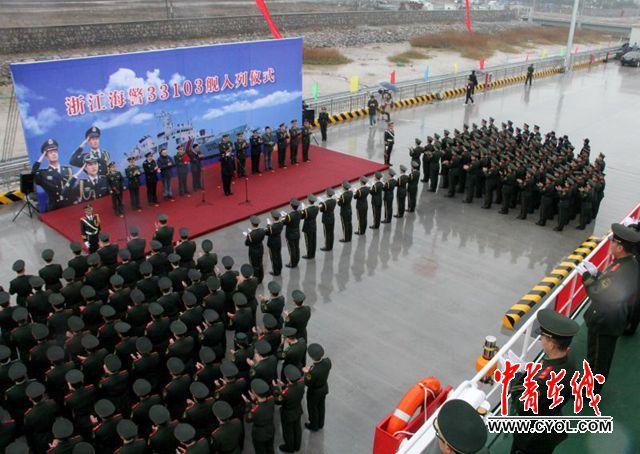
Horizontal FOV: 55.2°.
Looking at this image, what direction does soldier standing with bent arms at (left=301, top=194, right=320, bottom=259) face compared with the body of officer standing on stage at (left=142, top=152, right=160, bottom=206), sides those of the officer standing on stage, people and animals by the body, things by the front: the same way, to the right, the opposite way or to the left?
the opposite way

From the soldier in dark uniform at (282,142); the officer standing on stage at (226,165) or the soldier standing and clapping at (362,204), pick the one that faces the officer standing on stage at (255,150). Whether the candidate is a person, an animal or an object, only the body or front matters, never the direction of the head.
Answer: the soldier standing and clapping

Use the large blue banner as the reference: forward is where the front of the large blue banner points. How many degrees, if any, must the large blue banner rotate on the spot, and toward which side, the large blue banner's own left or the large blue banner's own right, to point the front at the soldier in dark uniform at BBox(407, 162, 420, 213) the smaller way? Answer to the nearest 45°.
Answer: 0° — it already faces them

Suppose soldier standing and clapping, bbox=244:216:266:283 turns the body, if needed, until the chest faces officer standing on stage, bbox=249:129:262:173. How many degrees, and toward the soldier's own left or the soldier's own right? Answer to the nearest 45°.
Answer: approximately 45° to the soldier's own right

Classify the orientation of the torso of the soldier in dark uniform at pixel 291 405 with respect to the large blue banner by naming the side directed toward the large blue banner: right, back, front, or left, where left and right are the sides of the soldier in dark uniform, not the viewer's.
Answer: front

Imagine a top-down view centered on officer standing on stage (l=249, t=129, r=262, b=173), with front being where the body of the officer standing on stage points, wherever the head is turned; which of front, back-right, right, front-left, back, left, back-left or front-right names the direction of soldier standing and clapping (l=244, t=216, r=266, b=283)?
front-right

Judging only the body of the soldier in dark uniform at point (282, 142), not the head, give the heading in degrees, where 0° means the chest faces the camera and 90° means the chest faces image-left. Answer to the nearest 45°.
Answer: approximately 315°

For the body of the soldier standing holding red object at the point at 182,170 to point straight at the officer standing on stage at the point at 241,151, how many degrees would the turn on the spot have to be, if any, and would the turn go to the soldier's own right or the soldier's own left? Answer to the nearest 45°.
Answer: approximately 90° to the soldier's own left

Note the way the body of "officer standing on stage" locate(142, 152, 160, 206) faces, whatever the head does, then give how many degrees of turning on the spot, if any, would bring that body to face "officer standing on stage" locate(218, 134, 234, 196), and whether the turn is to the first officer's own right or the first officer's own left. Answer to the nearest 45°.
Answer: approximately 45° to the first officer's own left

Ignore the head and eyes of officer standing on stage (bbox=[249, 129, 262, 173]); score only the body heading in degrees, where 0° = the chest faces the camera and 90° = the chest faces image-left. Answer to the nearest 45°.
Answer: approximately 315°

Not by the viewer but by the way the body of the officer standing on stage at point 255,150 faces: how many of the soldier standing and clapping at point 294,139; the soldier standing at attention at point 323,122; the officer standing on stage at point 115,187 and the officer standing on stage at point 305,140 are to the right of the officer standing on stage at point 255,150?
1

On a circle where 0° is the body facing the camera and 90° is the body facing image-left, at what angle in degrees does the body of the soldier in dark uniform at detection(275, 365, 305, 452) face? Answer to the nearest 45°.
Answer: approximately 135°

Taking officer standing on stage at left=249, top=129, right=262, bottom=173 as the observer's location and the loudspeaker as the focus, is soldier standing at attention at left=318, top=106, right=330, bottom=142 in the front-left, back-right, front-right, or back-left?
back-right
